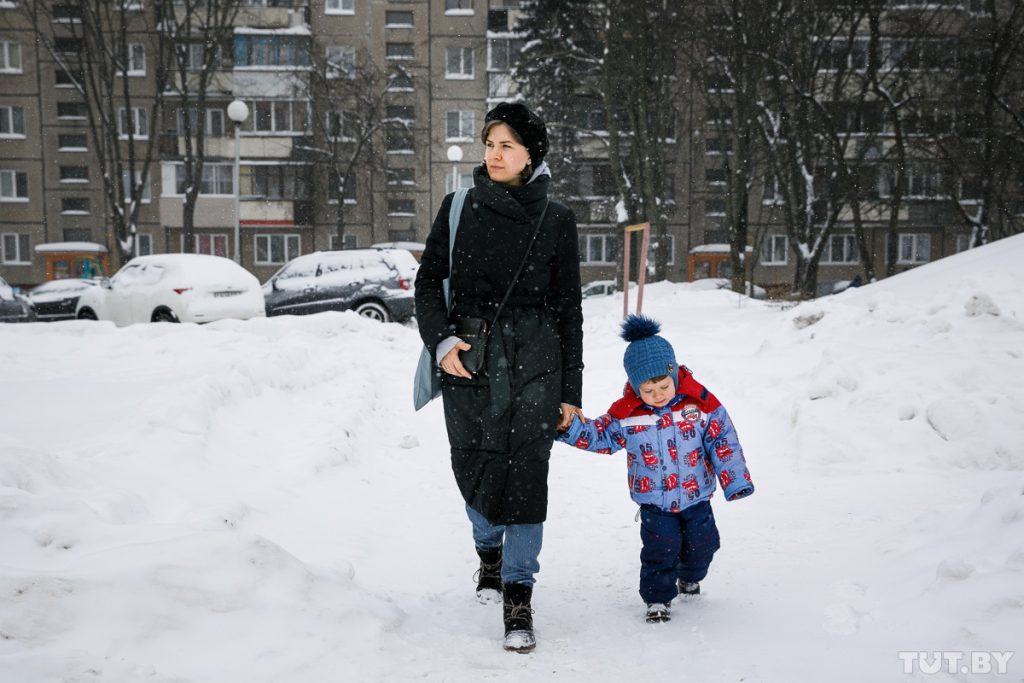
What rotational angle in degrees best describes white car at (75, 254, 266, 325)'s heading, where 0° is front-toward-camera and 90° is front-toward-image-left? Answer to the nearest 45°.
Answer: approximately 135°

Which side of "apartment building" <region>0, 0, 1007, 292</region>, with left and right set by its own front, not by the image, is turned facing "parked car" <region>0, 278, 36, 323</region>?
front

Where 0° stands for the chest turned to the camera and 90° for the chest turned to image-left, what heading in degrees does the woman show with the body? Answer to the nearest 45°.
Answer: approximately 0°

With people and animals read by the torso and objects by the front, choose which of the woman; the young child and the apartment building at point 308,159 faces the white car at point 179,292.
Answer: the apartment building

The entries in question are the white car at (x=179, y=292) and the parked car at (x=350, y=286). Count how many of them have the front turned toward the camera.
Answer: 0

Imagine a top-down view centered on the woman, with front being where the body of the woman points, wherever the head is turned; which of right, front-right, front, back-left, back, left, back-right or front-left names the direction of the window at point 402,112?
back

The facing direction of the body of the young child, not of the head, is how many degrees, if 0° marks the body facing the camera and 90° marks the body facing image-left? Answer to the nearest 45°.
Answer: approximately 0°

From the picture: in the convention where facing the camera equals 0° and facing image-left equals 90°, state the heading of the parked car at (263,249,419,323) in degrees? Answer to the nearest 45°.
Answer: approximately 90°

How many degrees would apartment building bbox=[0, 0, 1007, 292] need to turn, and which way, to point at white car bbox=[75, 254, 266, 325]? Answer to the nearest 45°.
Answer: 0° — it already faces it

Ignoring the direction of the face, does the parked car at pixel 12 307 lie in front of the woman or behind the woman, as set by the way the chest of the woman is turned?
behind

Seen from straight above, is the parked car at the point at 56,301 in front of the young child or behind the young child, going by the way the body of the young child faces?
behind
